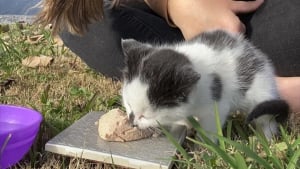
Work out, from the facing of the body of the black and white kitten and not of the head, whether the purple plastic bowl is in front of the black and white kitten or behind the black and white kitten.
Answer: in front

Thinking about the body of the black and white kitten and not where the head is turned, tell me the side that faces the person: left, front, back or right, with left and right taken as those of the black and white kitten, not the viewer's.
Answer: right

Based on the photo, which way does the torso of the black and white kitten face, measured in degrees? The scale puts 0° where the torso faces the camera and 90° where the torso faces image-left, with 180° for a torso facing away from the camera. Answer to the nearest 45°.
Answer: approximately 90°
